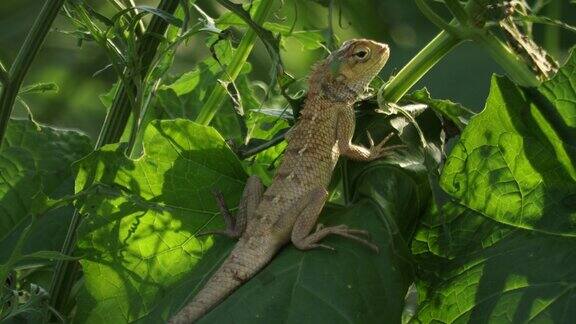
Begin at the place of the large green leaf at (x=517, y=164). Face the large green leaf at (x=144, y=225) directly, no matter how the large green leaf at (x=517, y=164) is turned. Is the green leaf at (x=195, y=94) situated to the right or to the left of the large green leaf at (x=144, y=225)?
right

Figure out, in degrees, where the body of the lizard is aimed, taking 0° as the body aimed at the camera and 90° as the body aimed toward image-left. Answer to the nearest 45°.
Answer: approximately 225°

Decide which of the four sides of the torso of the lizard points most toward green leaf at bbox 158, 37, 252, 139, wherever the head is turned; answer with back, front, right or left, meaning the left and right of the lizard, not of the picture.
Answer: left

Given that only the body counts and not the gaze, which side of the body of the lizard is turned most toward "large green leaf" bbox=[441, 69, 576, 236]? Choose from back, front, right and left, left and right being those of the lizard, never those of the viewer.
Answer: right

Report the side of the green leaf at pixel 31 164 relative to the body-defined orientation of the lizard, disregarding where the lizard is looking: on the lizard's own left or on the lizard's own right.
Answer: on the lizard's own left
